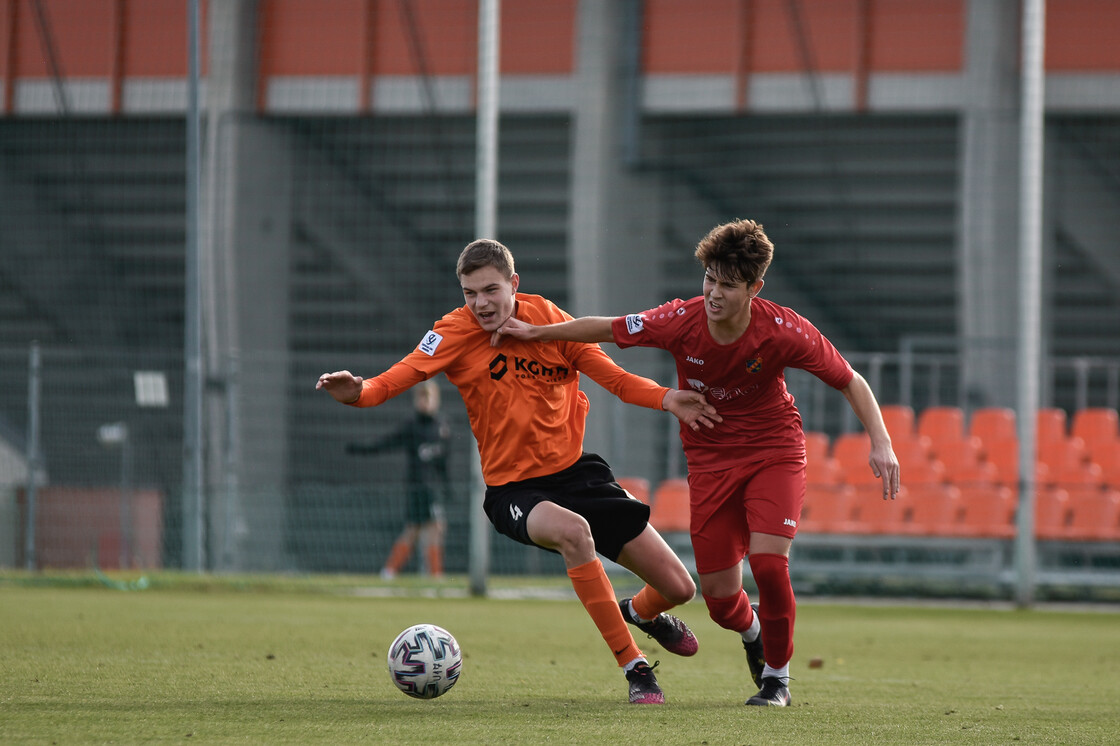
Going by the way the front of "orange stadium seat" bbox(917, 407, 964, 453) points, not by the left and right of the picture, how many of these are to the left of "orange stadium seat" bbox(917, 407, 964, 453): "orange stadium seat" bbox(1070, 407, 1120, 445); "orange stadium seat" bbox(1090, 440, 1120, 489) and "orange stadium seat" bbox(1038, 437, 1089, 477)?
3

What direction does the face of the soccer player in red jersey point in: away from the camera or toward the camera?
toward the camera

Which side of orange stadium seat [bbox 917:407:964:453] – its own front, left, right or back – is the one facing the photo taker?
front

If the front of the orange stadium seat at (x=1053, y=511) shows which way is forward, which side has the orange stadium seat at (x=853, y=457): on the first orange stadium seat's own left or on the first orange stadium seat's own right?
on the first orange stadium seat's own right

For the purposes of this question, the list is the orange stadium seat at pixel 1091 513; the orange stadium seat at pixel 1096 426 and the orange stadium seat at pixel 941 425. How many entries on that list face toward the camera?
3

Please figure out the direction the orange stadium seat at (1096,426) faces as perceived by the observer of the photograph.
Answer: facing the viewer

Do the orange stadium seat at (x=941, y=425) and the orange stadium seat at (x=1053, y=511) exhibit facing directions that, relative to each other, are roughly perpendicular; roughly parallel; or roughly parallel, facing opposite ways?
roughly parallel

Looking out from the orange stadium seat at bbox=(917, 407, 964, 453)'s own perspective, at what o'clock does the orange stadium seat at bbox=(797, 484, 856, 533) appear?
the orange stadium seat at bbox=(797, 484, 856, 533) is roughly at 2 o'clock from the orange stadium seat at bbox=(917, 407, 964, 453).

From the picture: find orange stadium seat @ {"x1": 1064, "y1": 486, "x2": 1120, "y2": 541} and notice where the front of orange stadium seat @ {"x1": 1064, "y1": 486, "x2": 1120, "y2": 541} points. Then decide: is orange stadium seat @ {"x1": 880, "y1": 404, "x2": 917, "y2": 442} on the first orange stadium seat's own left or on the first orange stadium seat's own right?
on the first orange stadium seat's own right

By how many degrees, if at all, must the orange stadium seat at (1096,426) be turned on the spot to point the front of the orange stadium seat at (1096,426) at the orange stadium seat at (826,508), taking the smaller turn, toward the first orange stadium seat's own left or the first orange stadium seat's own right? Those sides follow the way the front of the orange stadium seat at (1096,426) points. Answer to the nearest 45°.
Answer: approximately 45° to the first orange stadium seat's own right

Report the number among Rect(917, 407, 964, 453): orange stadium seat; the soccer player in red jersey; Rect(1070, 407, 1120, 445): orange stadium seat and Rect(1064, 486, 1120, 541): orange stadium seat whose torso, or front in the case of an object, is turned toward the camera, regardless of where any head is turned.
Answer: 4

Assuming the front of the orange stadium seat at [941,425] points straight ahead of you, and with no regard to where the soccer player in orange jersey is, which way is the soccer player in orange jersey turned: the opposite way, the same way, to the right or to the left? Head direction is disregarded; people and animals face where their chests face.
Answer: the same way

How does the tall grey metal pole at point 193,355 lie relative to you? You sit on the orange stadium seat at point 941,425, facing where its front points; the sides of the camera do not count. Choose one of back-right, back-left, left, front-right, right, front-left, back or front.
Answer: right

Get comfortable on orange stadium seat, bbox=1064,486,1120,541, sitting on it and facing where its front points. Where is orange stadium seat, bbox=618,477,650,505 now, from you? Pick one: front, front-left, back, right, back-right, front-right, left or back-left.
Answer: right

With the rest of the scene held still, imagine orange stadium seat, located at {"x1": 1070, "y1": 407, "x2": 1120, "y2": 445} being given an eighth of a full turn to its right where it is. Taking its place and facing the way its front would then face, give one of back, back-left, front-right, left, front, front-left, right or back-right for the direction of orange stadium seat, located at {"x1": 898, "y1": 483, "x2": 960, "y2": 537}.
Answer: front

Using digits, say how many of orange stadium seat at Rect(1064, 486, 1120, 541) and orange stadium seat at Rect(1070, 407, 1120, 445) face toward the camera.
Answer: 2
